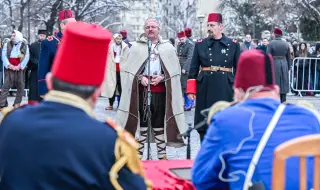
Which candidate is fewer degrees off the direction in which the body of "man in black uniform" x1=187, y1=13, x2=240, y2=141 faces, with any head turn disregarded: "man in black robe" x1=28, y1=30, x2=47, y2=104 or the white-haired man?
the white-haired man

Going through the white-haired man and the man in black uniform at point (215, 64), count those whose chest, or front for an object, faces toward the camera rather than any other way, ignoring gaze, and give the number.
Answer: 2

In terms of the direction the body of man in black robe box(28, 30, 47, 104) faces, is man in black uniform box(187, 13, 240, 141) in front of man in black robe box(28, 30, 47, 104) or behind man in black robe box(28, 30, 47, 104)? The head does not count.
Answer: in front

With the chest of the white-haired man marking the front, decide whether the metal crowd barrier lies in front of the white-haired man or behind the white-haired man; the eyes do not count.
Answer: behind

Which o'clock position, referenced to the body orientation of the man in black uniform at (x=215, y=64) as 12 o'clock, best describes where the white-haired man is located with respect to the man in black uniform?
The white-haired man is roughly at 3 o'clock from the man in black uniform.

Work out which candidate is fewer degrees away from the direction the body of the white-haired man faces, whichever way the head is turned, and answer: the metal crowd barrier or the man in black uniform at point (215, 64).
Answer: the man in black uniform

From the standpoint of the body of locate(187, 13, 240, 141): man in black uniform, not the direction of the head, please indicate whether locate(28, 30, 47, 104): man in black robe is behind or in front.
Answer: behind

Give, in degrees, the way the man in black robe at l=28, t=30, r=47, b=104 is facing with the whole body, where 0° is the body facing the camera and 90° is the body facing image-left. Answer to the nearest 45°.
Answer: approximately 315°

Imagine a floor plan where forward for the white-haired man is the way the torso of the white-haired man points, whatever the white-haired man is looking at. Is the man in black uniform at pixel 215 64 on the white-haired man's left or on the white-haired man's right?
on the white-haired man's left
